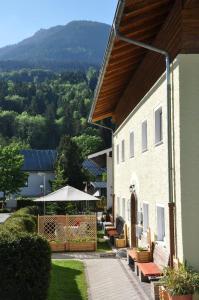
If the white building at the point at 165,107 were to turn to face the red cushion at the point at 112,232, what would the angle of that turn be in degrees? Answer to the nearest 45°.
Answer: approximately 90° to its right

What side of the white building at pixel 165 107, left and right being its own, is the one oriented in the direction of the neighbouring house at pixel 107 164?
right

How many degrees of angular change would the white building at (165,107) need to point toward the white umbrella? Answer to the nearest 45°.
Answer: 0° — it already faces it

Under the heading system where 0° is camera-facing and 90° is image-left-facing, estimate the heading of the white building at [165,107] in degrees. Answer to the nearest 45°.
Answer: approximately 90°

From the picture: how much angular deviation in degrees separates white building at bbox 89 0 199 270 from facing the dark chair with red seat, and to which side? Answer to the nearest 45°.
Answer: approximately 90° to its right

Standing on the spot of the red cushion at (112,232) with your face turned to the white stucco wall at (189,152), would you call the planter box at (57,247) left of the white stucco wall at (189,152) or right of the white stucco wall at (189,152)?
right
